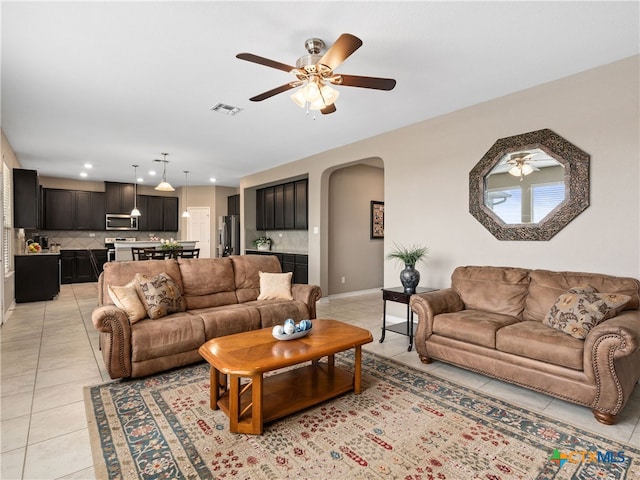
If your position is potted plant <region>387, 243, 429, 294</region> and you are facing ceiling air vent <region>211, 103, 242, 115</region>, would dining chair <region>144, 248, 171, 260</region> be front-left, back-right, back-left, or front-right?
front-right

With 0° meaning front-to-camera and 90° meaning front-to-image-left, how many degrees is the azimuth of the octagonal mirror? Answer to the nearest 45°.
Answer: approximately 45°

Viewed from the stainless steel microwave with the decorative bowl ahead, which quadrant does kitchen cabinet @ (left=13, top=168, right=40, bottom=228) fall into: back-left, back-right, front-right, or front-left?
front-right

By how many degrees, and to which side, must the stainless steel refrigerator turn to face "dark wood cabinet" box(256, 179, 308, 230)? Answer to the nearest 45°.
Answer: approximately 90° to its left

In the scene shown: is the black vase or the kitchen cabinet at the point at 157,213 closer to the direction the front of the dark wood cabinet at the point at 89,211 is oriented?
the black vase

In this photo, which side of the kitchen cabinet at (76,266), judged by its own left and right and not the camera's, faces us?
front

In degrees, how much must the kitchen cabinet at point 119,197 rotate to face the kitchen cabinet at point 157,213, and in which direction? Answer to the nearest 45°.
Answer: approximately 90° to its left

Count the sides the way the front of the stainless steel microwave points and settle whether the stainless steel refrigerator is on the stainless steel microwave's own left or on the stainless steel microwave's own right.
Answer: on the stainless steel microwave's own left

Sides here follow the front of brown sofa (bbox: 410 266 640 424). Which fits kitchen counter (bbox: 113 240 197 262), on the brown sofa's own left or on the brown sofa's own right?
on the brown sofa's own right

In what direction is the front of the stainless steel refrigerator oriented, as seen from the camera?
facing the viewer and to the left of the viewer

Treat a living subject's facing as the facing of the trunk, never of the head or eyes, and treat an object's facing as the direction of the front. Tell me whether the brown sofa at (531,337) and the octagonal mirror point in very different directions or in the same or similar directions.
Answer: same or similar directions

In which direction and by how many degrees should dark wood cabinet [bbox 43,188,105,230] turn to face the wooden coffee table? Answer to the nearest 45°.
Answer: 0° — it already faces it

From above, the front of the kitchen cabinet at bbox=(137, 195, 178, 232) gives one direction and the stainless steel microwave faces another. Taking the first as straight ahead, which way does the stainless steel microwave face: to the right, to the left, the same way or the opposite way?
the same way

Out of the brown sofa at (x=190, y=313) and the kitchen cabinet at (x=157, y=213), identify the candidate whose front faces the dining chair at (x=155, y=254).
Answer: the kitchen cabinet

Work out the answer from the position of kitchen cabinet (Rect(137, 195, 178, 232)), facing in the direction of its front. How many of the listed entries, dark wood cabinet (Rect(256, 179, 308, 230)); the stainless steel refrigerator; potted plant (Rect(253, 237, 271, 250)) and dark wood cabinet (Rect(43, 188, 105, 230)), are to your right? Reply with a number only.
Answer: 1

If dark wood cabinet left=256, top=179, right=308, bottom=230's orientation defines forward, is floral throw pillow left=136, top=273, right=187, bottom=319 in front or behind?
in front

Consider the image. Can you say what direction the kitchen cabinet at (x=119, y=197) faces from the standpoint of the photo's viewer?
facing the viewer
